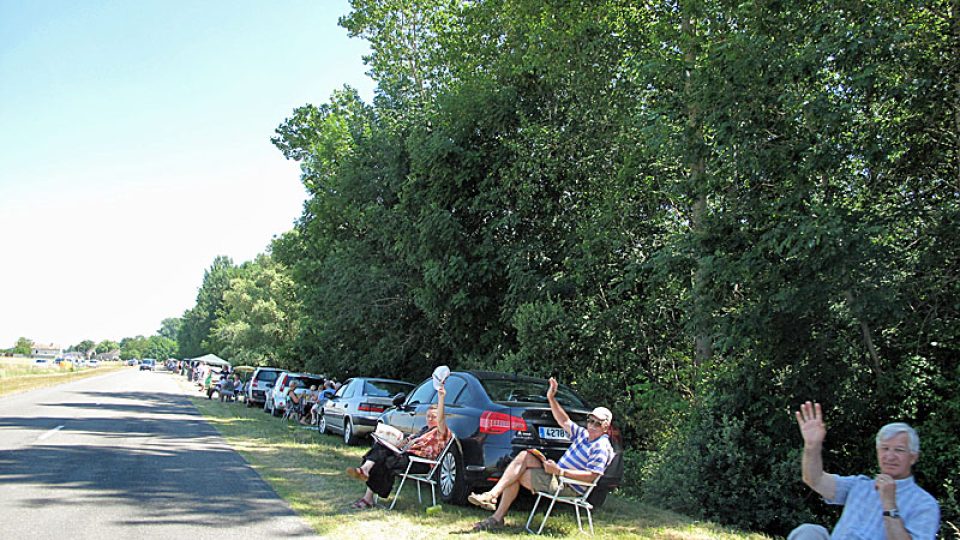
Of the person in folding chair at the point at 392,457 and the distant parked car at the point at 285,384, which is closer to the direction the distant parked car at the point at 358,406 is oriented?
the distant parked car

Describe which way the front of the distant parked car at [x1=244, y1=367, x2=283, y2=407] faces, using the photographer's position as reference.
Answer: facing away from the viewer and to the left of the viewer

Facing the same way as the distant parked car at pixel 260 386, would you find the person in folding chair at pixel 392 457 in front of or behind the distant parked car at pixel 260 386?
behind

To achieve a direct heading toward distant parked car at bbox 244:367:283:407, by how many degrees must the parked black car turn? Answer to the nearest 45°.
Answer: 0° — it already faces it

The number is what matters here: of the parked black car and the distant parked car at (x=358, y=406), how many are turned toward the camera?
0

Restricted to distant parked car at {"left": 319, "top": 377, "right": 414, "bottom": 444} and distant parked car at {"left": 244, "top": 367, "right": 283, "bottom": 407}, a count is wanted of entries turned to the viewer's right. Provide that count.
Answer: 0

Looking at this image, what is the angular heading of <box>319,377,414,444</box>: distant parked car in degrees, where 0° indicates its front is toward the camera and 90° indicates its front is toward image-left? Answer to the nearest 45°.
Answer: approximately 135°

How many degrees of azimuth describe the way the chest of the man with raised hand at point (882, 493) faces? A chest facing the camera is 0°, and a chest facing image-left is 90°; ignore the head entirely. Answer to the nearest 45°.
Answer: approximately 45°

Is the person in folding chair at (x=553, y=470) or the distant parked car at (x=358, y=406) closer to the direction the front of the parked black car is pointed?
the distant parked car

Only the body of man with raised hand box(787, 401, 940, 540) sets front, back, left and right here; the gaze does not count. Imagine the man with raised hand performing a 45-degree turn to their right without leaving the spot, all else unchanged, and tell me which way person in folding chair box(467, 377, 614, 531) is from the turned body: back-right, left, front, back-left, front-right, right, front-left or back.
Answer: front-right

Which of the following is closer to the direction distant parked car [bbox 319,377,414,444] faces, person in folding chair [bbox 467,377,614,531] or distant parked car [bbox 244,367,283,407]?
the distant parked car

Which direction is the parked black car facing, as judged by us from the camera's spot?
facing away from the viewer and to the left of the viewer

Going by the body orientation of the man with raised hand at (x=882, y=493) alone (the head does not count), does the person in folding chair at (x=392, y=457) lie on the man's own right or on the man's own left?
on the man's own right

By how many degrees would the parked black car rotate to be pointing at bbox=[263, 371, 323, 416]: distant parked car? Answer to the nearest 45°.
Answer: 0° — it already faces it

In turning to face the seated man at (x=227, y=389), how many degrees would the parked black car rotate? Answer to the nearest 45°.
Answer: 0° — it already faces them

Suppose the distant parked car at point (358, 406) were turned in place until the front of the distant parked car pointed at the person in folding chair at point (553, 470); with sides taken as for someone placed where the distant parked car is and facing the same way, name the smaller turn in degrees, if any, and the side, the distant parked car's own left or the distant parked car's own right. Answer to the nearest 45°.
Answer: approximately 135° to the distant parked car's own left

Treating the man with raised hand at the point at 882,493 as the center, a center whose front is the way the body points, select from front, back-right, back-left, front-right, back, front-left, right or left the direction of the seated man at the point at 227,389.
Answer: right
